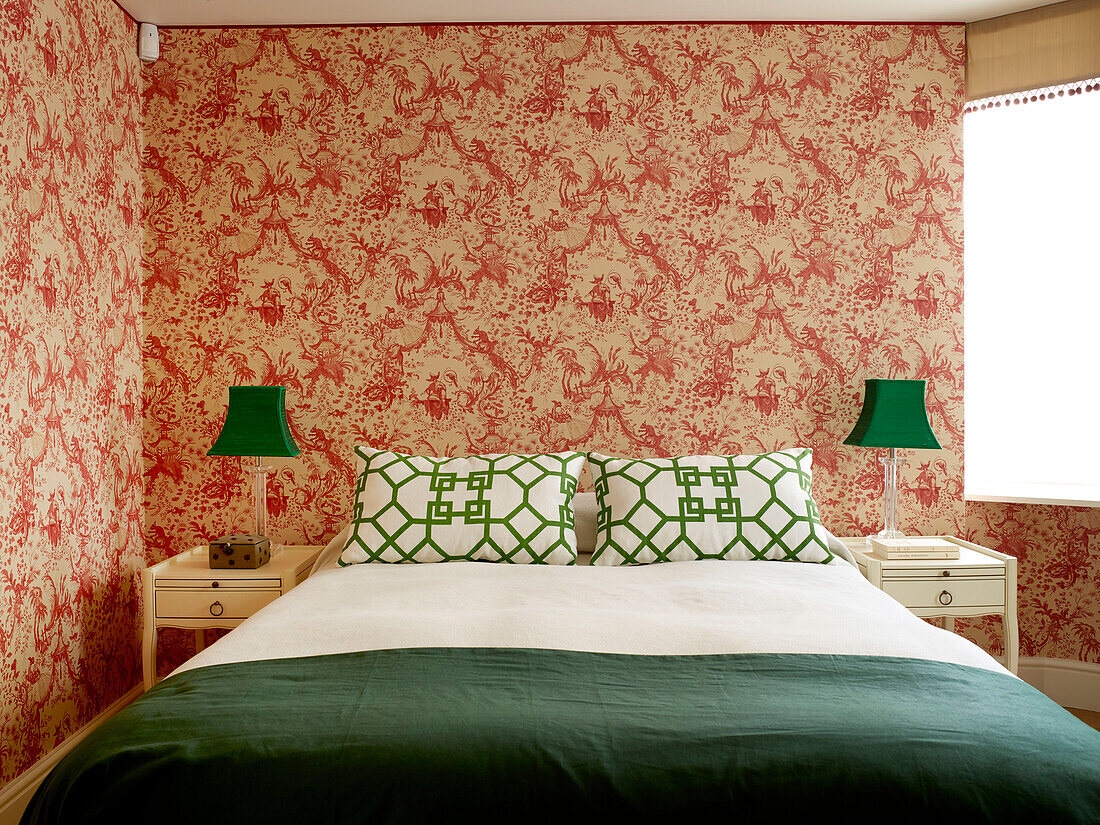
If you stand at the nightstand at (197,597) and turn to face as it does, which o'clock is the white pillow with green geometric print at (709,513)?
The white pillow with green geometric print is roughly at 10 o'clock from the nightstand.

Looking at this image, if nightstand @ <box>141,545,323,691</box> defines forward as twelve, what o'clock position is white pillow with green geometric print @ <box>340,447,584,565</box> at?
The white pillow with green geometric print is roughly at 10 o'clock from the nightstand.

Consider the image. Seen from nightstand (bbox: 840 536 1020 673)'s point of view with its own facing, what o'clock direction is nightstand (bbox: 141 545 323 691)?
nightstand (bbox: 141 545 323 691) is roughly at 2 o'clock from nightstand (bbox: 840 536 1020 673).

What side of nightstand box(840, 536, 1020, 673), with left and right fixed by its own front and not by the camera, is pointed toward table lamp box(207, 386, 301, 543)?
right

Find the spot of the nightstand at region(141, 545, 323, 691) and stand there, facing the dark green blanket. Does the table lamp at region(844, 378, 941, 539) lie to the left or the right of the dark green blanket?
left

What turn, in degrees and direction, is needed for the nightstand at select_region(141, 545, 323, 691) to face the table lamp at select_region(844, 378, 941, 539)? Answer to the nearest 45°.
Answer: approximately 90° to its left

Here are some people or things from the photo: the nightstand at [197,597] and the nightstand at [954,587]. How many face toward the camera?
2

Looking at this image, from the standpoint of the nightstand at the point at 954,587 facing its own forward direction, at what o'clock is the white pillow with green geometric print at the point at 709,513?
The white pillow with green geometric print is roughly at 2 o'clock from the nightstand.

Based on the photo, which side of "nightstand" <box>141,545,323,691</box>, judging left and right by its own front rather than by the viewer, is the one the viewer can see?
front

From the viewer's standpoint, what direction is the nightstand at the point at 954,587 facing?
toward the camera
